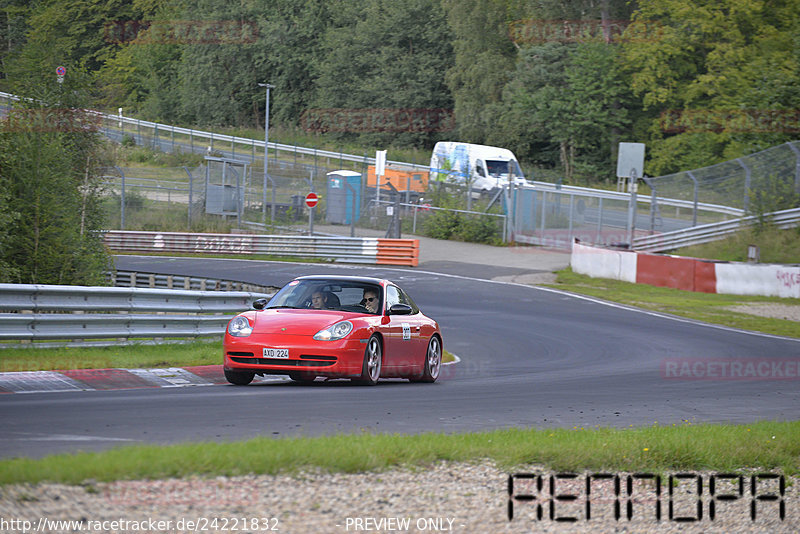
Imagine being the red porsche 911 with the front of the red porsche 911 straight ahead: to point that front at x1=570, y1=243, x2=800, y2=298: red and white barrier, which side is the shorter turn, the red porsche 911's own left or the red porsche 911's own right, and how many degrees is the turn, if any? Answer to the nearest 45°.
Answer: approximately 180°

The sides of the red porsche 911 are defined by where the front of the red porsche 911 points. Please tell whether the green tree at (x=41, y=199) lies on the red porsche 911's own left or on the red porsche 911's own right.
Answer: on the red porsche 911's own right

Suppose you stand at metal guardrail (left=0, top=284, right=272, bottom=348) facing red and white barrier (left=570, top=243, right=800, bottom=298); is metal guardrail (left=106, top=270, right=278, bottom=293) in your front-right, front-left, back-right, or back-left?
front-left

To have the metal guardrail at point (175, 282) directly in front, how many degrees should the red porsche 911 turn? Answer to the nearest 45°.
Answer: approximately 135° to its right

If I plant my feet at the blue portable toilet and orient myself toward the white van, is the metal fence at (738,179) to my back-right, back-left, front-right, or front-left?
front-right

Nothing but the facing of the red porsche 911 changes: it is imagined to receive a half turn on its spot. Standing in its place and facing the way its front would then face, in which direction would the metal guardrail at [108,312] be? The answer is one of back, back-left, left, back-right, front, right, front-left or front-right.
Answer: left

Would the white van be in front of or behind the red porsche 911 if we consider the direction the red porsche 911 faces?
behind

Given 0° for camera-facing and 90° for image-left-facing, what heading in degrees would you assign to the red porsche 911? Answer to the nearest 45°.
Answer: approximately 45°

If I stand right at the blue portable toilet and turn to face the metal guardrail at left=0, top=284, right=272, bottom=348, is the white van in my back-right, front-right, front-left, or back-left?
back-left

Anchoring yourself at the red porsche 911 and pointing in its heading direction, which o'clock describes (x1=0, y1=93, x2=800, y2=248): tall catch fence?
The tall catch fence is roughly at 5 o'clock from the red porsche 911.

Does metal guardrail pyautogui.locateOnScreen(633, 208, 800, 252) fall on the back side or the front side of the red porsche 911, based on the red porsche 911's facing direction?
on the back side

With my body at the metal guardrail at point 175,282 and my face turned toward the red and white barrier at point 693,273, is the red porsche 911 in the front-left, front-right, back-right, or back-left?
front-right

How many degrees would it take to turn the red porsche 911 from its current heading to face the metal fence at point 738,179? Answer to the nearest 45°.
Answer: approximately 180°

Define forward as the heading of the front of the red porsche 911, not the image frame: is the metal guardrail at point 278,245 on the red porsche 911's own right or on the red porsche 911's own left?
on the red porsche 911's own right
